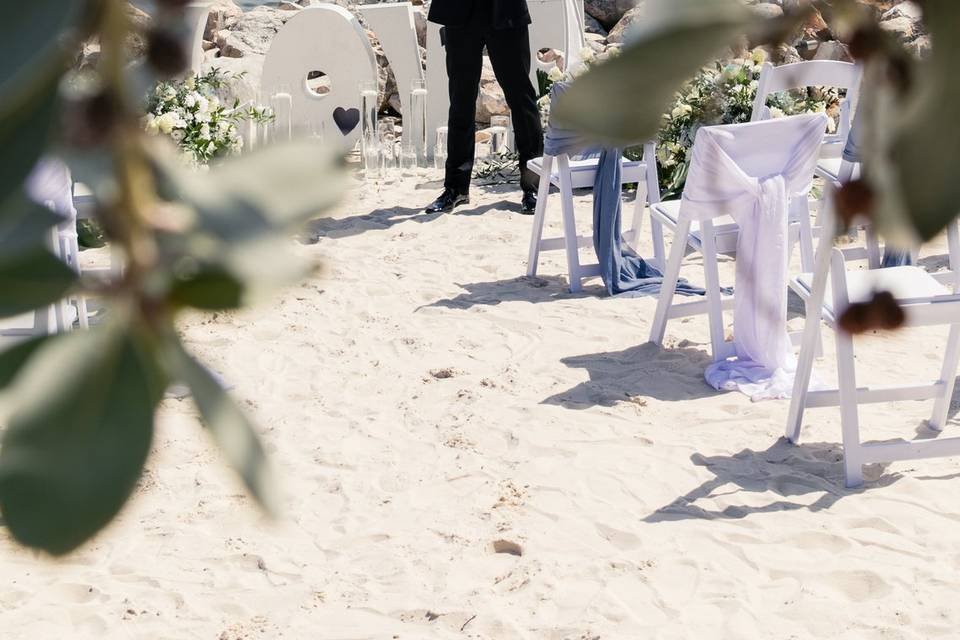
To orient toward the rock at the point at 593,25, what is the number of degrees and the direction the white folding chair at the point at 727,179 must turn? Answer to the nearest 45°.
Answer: approximately 45° to its right

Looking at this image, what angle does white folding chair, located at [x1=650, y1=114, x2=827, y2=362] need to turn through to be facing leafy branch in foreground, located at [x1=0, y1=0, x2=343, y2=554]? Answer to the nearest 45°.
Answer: approximately 135° to its left

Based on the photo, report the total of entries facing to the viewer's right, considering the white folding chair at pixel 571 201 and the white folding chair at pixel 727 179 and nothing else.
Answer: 0

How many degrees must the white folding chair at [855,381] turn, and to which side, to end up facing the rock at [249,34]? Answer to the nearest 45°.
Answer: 0° — it already faces it

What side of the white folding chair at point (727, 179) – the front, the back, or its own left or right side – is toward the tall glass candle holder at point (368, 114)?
front

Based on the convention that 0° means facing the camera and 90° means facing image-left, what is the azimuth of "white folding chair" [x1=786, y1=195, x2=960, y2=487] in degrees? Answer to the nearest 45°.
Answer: approximately 135°

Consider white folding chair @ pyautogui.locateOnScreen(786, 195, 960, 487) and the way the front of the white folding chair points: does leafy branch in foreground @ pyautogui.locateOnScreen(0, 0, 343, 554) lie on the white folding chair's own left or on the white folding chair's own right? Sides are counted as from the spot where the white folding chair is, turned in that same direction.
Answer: on the white folding chair's own left

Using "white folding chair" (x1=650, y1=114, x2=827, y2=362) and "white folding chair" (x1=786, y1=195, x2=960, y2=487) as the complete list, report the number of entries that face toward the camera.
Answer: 0

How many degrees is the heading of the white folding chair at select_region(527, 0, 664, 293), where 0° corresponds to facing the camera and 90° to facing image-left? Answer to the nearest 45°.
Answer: approximately 135°

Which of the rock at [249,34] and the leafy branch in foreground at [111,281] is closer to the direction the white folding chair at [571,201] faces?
the rock

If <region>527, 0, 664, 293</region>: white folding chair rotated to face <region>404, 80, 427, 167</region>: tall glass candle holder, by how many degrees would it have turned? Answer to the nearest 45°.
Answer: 0° — it already faces it
